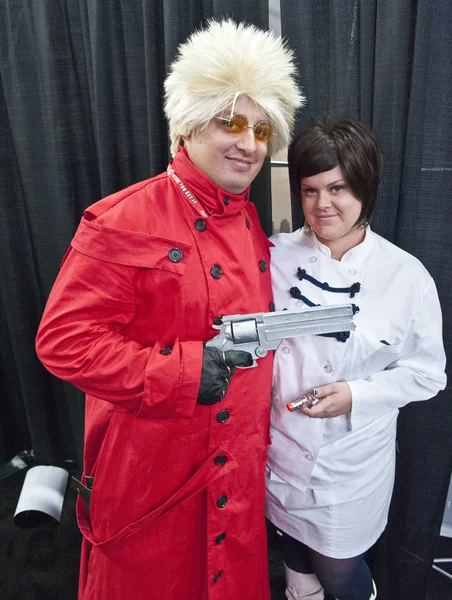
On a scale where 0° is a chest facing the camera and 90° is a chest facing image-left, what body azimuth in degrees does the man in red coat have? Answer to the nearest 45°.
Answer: approximately 315°

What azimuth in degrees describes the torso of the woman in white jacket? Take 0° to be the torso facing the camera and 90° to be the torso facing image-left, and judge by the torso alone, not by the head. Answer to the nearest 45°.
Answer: approximately 45°

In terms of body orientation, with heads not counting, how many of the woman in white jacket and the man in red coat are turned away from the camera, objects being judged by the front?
0
